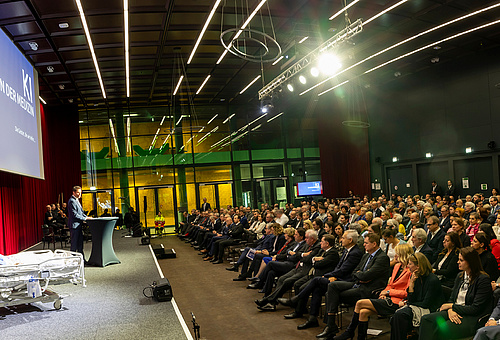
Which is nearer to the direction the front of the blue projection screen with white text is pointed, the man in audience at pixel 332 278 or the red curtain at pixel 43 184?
the man in audience

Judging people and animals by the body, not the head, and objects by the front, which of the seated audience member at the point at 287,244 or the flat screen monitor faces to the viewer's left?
the seated audience member

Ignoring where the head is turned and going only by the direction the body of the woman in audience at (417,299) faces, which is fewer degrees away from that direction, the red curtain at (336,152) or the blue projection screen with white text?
the blue projection screen with white text

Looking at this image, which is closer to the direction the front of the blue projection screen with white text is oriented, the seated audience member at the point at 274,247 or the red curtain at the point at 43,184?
the seated audience member

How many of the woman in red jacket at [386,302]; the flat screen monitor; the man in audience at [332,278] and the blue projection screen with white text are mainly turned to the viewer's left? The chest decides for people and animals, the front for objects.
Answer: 2

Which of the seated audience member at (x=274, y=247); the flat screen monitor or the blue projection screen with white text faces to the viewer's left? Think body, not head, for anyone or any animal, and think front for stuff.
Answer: the seated audience member

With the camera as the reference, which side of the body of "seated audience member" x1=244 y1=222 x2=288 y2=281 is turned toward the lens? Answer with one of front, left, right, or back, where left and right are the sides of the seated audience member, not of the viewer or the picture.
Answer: left

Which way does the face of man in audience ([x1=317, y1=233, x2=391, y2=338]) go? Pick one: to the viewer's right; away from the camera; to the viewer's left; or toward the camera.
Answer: to the viewer's left

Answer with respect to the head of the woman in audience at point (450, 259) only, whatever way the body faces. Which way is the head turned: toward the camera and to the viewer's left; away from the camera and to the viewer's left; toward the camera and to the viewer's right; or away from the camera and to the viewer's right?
toward the camera and to the viewer's left

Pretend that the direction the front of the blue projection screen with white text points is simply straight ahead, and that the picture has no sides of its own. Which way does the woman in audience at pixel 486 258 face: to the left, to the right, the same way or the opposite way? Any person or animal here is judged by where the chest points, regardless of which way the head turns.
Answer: the opposite way

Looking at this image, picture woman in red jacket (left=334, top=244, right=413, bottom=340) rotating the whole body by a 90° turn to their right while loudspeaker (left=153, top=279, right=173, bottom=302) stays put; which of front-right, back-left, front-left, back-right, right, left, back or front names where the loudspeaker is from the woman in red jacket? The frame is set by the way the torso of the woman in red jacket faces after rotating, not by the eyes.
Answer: left

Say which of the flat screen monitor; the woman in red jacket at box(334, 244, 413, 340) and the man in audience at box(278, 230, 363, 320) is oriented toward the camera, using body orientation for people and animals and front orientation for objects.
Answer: the flat screen monitor

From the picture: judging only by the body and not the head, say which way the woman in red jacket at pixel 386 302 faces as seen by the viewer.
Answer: to the viewer's left

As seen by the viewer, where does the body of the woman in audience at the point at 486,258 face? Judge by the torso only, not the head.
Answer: to the viewer's left

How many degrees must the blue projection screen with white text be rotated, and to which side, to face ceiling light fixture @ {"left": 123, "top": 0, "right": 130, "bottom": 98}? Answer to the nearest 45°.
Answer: approximately 45° to its left

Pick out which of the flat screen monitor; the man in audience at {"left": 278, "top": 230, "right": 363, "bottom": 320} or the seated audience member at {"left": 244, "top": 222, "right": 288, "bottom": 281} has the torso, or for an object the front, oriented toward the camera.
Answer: the flat screen monitor

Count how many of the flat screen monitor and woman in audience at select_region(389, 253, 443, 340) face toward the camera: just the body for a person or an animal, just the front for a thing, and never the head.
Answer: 1

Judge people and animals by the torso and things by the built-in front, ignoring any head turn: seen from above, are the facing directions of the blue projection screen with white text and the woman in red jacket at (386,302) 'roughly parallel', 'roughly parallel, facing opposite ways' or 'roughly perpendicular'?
roughly parallel, facing opposite ways
